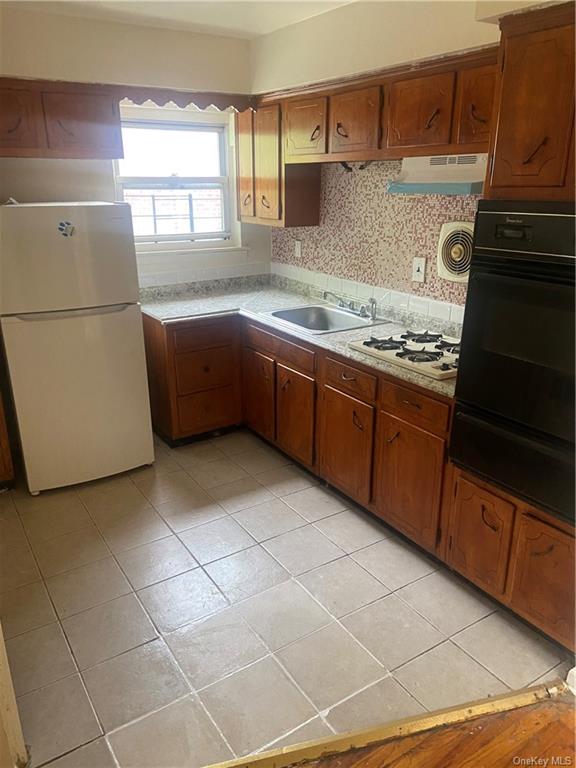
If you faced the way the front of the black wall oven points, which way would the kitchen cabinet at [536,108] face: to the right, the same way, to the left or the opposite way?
the same way

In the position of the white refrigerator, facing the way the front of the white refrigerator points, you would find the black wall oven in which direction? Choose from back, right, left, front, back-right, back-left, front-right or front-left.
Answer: front-left

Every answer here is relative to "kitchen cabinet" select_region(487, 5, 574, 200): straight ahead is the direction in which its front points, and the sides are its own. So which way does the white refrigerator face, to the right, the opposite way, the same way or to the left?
to the left

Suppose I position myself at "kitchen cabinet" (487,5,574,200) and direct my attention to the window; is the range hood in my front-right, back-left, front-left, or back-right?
front-right

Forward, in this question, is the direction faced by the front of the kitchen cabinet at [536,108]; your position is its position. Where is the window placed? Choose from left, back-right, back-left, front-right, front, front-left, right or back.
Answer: right

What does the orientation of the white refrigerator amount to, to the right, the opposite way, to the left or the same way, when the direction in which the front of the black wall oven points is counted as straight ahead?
to the left

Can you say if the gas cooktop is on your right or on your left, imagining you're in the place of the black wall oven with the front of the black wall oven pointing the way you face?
on your right

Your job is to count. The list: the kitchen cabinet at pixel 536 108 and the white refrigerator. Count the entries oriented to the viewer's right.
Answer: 0

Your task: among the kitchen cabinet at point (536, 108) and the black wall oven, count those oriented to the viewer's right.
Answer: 0

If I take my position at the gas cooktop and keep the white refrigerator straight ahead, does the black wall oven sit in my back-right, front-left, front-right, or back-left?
back-left

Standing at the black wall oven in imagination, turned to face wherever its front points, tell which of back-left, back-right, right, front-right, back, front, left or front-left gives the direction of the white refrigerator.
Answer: front-right

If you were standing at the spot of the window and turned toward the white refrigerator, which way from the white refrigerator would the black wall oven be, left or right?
left

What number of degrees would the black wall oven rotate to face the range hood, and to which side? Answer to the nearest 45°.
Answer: approximately 90° to its right

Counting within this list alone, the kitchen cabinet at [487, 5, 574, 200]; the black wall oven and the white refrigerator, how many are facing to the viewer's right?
0

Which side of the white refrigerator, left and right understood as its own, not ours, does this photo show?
front

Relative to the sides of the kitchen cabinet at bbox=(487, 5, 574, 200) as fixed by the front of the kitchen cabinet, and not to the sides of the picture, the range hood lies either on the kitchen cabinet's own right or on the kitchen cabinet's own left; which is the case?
on the kitchen cabinet's own right

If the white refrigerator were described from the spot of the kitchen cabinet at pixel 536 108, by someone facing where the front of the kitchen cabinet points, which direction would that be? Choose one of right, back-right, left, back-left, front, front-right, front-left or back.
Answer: front-right
